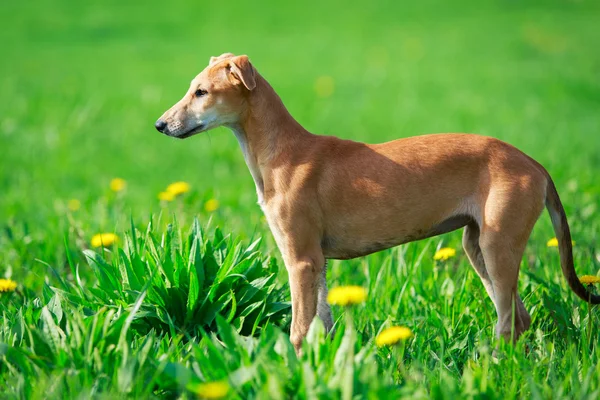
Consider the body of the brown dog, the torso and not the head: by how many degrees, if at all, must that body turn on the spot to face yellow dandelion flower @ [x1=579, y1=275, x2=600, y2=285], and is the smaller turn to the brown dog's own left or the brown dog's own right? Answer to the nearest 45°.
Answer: approximately 180°

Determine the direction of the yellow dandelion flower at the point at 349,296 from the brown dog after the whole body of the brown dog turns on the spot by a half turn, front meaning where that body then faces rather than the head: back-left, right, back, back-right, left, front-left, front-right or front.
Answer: right

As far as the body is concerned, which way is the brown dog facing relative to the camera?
to the viewer's left

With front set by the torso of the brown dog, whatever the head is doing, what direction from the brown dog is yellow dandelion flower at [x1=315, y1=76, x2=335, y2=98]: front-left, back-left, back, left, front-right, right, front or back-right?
right
